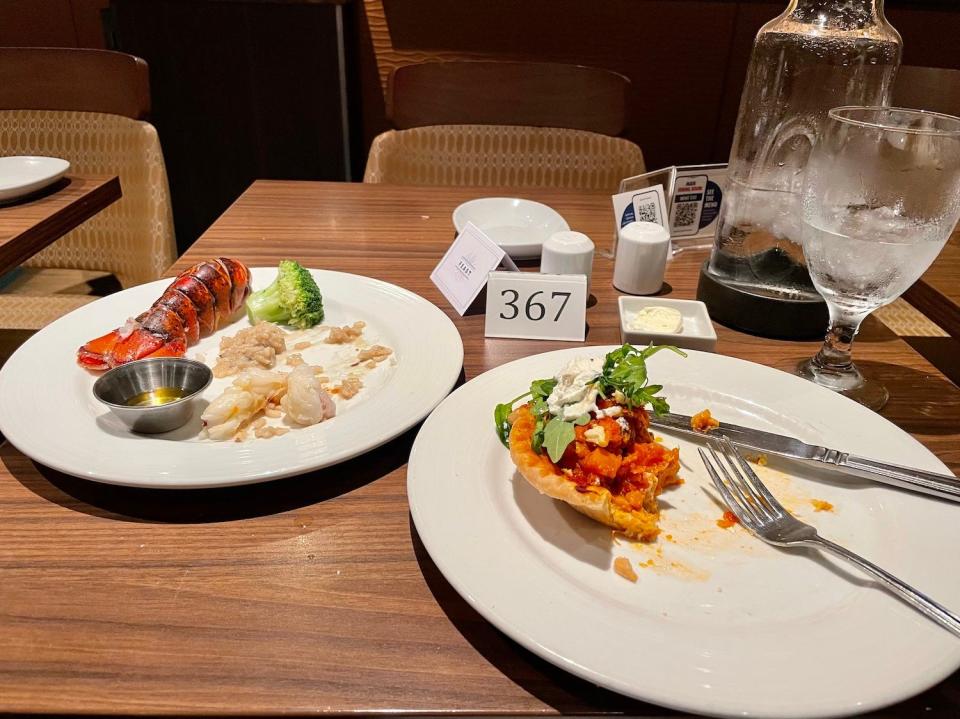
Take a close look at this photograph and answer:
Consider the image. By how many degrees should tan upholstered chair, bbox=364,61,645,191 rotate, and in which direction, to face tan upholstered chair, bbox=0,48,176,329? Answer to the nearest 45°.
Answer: approximately 90° to its right

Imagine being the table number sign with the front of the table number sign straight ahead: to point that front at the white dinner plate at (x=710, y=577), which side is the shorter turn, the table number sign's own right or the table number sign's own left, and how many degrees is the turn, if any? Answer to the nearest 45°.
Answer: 0° — it already faces it

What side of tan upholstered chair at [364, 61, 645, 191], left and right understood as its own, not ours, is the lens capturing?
front

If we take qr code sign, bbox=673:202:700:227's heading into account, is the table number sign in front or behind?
in front

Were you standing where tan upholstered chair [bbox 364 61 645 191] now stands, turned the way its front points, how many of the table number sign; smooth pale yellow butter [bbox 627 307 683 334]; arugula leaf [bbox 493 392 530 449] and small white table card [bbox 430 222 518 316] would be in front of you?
4

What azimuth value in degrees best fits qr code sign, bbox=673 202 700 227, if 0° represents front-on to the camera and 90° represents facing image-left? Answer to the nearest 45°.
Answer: approximately 0°

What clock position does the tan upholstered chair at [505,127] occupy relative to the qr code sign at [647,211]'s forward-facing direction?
The tan upholstered chair is roughly at 5 o'clock from the qr code sign.

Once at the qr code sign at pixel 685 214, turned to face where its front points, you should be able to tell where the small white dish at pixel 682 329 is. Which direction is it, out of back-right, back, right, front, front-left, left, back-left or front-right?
front

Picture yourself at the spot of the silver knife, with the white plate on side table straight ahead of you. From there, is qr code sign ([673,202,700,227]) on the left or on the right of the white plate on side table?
right

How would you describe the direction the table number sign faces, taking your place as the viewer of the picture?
facing the viewer
